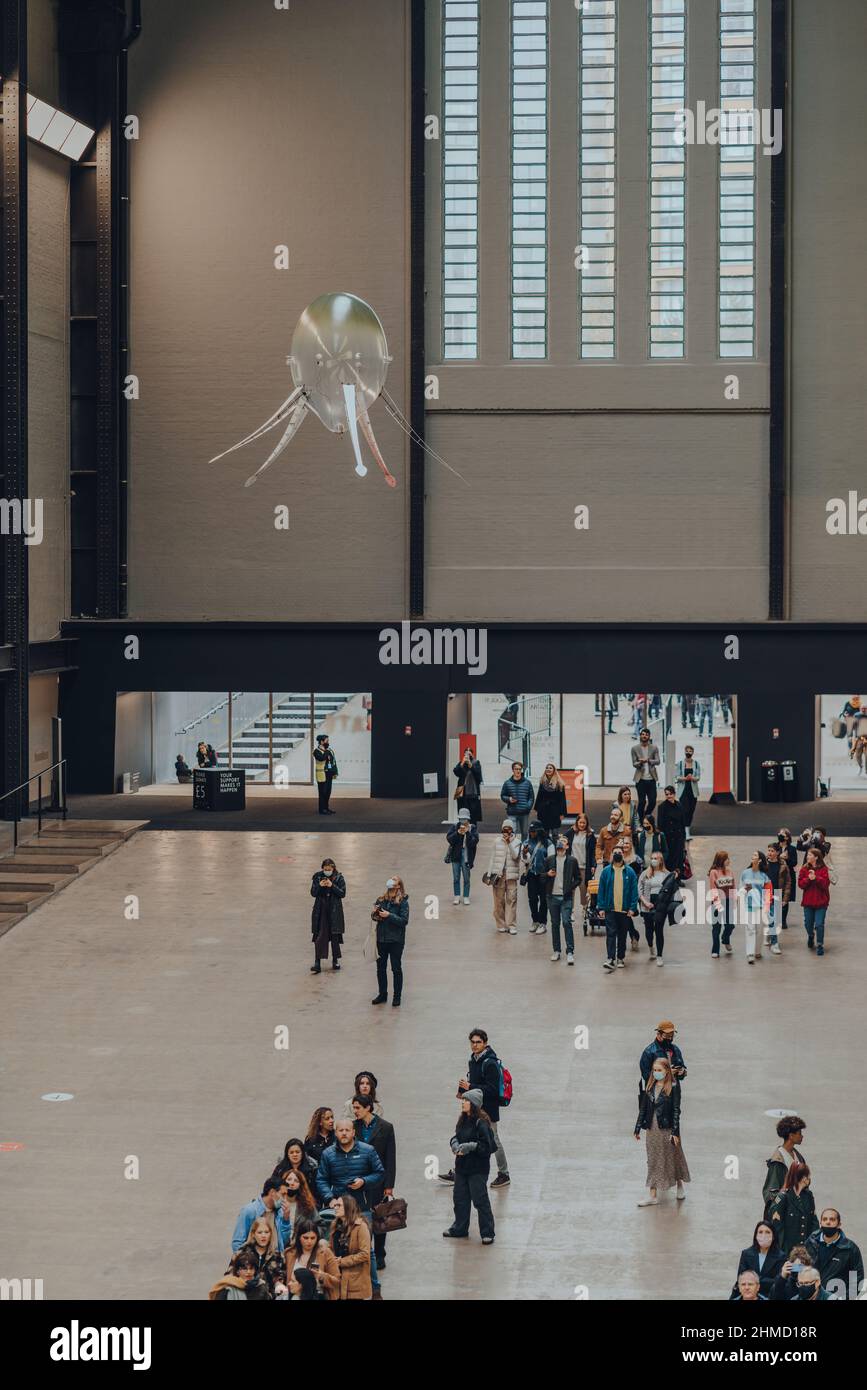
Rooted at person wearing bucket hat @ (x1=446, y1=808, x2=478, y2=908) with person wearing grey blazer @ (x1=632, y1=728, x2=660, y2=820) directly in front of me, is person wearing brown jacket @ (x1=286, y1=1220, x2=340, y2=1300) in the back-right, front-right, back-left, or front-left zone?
back-right

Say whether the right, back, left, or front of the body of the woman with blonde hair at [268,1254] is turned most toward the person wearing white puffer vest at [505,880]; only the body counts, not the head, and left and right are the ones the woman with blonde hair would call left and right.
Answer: back

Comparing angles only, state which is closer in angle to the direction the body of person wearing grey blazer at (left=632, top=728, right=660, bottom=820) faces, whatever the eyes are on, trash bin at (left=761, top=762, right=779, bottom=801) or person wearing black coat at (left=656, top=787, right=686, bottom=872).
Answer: the person wearing black coat

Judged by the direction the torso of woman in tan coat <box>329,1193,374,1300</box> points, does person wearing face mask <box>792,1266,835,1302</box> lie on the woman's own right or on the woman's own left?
on the woman's own left

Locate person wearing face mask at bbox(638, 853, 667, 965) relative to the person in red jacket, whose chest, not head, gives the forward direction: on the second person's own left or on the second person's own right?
on the second person's own right

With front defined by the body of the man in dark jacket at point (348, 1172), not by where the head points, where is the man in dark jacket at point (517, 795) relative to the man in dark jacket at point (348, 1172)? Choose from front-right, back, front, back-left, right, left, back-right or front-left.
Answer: back

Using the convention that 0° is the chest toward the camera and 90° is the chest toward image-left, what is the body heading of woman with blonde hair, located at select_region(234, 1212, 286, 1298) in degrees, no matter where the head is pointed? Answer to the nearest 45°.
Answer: approximately 0°

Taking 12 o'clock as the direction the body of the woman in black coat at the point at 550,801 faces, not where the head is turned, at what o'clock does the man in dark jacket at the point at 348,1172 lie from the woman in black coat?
The man in dark jacket is roughly at 12 o'clock from the woman in black coat.

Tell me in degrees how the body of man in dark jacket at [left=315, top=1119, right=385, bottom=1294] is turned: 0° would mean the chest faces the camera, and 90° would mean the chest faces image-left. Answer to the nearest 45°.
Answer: approximately 0°
